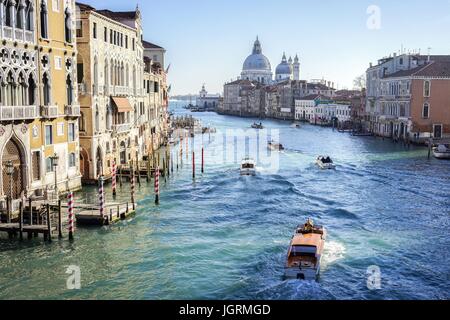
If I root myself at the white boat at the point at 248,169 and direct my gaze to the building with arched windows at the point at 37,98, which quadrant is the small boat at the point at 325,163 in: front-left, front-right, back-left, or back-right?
back-left

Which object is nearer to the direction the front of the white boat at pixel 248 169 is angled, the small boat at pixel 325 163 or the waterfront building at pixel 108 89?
the small boat

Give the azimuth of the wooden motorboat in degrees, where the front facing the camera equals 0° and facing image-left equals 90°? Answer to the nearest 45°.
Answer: approximately 180°

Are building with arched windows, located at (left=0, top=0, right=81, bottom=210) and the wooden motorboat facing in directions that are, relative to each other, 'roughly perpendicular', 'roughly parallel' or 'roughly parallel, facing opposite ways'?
roughly perpendicular
